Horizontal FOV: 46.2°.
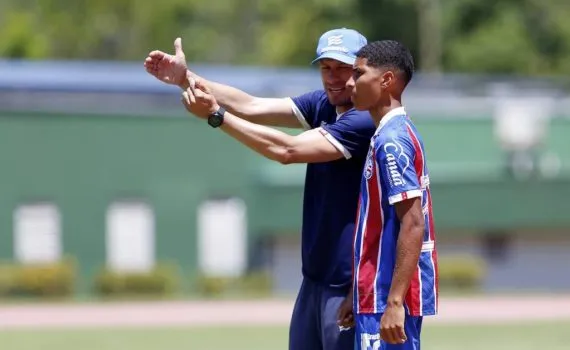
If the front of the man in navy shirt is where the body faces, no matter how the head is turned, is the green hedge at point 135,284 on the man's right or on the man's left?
on the man's right

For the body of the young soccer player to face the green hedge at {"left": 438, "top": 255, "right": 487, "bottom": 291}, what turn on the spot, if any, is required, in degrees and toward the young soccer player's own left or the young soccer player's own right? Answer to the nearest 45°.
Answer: approximately 90° to the young soccer player's own right

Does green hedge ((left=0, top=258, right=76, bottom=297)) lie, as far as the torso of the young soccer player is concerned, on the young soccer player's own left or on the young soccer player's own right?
on the young soccer player's own right

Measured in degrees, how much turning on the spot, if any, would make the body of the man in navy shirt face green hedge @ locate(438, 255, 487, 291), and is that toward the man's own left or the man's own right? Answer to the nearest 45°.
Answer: approximately 135° to the man's own right

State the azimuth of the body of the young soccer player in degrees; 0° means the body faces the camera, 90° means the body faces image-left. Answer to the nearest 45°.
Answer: approximately 90°

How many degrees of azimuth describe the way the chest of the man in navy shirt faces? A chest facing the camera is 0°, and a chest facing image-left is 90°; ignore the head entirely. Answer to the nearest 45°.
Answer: approximately 45°
